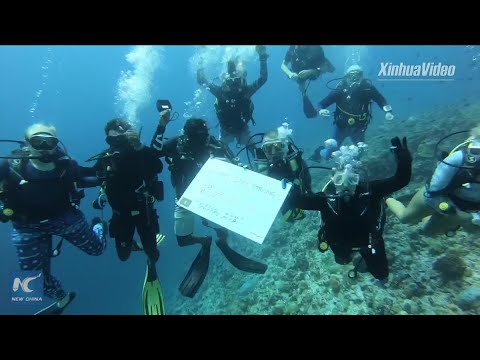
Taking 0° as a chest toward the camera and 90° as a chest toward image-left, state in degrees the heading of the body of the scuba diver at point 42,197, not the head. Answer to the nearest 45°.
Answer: approximately 0°

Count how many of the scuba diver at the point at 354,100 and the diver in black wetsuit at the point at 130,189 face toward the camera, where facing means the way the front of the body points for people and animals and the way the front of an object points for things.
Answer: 2

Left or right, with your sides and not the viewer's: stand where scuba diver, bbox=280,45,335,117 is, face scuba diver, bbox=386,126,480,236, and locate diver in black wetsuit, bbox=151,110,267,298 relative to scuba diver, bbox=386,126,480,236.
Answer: right

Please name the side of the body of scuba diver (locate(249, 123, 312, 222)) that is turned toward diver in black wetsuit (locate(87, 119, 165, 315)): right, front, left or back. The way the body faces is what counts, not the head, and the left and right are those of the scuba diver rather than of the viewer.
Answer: right

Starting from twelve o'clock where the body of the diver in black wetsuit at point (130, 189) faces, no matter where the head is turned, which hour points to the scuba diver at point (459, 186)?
The scuba diver is roughly at 10 o'clock from the diver in black wetsuit.

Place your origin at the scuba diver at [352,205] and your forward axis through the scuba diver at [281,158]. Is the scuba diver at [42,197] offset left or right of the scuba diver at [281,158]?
left

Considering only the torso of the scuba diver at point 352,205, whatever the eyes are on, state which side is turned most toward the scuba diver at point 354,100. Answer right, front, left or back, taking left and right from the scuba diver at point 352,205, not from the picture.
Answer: back

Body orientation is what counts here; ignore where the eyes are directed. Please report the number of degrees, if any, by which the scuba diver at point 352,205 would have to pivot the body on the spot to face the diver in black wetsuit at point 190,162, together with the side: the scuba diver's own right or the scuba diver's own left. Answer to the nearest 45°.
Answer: approximately 90° to the scuba diver's own right

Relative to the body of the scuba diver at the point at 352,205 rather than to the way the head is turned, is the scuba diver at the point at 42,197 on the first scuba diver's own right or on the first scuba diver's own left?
on the first scuba diver's own right
